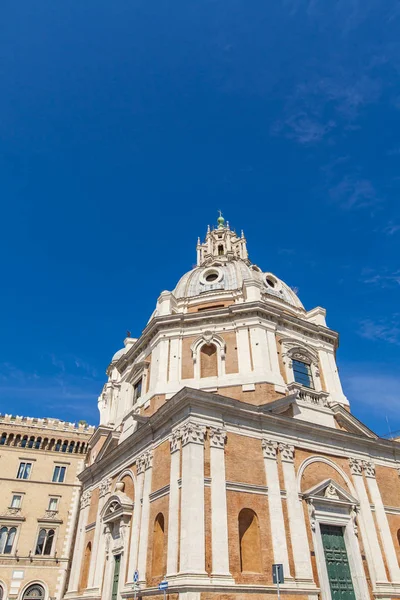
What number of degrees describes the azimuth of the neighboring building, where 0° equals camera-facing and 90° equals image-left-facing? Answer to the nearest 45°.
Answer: approximately 0°
